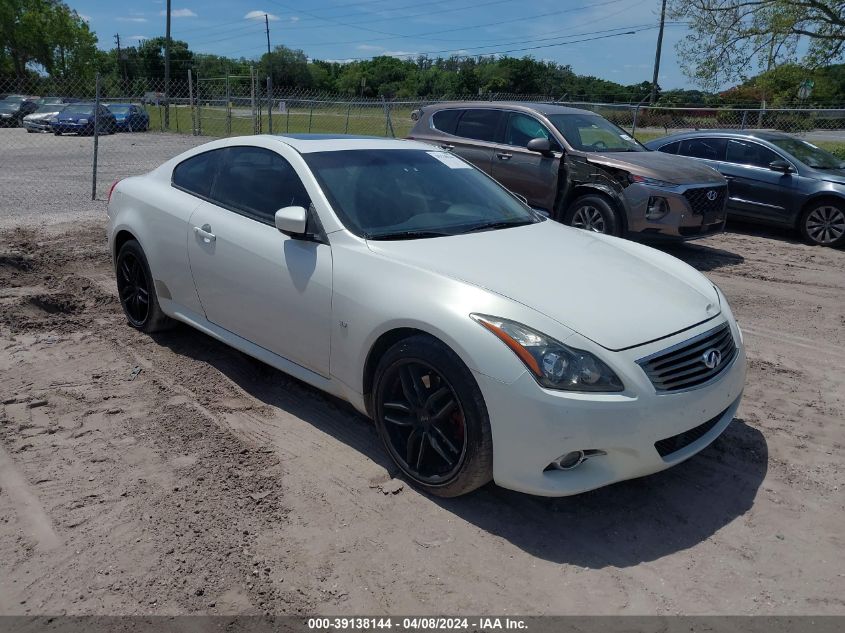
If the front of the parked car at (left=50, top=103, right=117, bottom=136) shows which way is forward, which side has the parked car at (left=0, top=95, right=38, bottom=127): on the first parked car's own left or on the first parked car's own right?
on the first parked car's own right

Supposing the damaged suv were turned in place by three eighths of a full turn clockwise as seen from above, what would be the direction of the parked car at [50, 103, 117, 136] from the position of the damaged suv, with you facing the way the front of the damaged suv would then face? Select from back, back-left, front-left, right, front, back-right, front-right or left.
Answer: front-right

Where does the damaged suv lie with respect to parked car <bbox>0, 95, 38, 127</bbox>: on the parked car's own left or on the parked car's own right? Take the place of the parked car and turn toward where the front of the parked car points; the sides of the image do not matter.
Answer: on the parked car's own left

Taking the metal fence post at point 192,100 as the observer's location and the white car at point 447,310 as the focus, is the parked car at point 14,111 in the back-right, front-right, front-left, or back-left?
back-right

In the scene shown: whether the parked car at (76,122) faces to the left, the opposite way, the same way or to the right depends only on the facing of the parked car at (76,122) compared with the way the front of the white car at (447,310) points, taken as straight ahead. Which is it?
to the right

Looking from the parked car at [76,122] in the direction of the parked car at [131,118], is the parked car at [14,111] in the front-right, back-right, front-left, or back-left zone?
back-left

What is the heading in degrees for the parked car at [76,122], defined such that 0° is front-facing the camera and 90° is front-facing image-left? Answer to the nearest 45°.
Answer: approximately 45°

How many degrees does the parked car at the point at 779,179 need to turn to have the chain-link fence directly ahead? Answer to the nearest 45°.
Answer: approximately 180°

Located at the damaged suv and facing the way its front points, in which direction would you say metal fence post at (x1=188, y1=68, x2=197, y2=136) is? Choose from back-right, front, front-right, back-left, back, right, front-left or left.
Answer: back

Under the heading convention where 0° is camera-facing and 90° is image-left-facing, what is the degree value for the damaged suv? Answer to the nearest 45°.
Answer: approximately 315°

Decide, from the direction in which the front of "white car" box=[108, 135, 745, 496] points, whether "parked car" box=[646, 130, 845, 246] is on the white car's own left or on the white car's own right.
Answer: on the white car's own left

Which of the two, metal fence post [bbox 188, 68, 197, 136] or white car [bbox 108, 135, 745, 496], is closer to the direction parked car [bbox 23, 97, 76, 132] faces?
the white car
